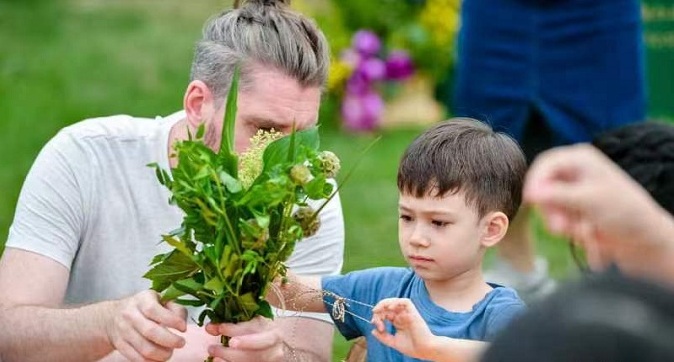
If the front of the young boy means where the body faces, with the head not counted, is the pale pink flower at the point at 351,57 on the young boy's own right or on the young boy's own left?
on the young boy's own right

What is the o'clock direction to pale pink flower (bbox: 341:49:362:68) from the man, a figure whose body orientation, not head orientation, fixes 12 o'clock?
The pale pink flower is roughly at 8 o'clock from the man.

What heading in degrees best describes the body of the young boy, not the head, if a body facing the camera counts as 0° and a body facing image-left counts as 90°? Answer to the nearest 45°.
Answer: approximately 45°

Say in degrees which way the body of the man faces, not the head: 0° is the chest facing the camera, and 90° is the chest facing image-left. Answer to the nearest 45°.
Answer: approximately 315°

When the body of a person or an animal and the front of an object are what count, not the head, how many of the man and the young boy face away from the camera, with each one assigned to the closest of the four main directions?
0

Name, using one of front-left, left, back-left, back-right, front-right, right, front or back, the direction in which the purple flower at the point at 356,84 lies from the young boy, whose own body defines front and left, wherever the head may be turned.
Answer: back-right

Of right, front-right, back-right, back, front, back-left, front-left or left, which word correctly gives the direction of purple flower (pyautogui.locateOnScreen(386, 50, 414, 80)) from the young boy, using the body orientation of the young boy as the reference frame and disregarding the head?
back-right

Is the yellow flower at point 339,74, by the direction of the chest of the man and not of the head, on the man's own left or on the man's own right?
on the man's own left

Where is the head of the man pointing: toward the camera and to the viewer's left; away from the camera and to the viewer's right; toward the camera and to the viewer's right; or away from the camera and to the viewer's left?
toward the camera and to the viewer's right

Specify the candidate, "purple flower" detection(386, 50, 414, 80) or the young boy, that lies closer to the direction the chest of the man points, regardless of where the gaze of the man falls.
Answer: the young boy

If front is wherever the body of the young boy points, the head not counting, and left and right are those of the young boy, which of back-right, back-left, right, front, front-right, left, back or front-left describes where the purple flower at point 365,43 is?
back-right

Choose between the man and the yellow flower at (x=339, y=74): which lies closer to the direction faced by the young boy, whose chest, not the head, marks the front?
the man

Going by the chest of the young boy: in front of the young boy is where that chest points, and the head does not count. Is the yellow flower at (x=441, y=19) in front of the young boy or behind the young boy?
behind
